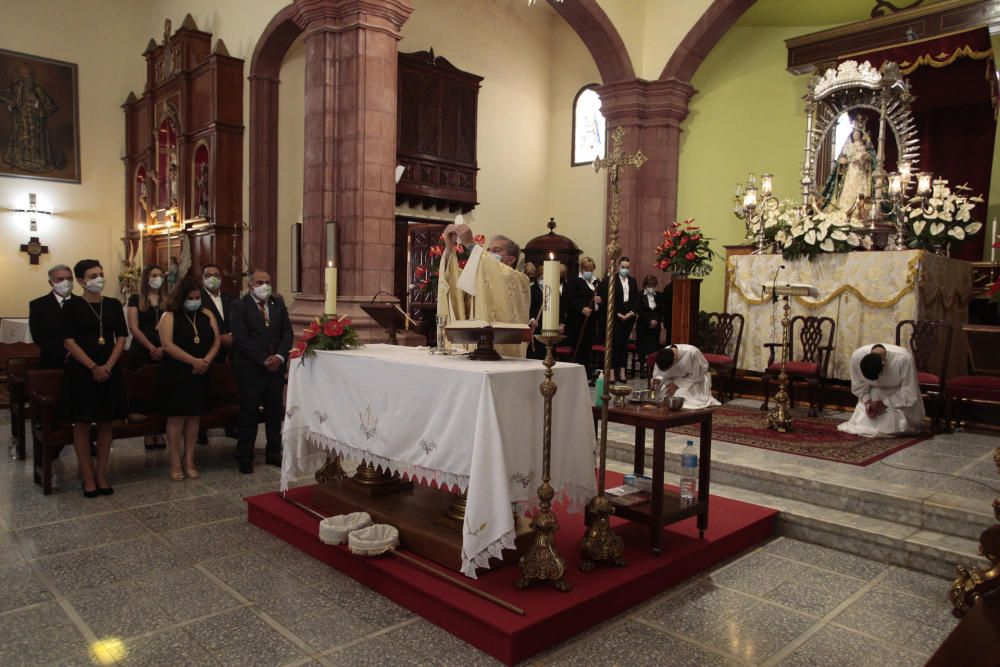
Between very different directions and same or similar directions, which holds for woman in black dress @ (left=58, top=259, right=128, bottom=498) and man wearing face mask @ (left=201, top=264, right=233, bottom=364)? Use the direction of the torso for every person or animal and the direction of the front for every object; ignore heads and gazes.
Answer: same or similar directions

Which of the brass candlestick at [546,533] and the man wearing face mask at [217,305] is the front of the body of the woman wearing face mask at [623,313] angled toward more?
the brass candlestick

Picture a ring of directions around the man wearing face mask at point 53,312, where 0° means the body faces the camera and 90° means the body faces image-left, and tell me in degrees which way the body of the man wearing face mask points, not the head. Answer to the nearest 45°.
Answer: approximately 315°

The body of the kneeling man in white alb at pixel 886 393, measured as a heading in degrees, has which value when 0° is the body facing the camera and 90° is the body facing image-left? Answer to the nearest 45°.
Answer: approximately 45°

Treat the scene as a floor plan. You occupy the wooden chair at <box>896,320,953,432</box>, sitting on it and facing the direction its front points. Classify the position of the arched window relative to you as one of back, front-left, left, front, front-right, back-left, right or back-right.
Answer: right

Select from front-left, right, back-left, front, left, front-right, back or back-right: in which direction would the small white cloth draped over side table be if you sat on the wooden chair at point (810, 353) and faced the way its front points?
front-right

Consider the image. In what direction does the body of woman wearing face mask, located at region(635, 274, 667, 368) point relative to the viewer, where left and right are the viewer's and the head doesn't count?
facing the viewer

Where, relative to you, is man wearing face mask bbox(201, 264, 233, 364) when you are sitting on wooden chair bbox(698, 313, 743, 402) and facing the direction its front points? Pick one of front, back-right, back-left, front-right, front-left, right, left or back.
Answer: front

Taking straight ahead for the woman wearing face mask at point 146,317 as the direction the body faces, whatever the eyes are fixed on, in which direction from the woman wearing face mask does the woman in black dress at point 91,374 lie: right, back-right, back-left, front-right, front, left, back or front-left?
front-right

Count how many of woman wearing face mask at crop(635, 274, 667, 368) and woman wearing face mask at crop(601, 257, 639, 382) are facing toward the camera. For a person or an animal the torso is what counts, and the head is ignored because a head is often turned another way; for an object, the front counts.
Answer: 2

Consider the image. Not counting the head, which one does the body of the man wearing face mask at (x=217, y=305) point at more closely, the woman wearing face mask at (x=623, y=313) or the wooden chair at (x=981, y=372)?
the wooden chair

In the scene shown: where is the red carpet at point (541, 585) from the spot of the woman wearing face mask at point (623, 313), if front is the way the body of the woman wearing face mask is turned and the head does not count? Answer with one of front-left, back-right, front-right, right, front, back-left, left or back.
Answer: front
